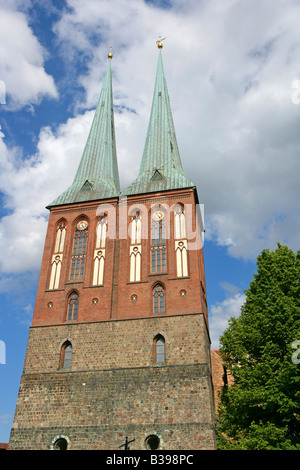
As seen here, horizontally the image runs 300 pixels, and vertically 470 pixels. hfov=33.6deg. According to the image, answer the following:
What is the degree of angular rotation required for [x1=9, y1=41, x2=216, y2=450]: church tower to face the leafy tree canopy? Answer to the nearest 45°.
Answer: approximately 45° to its left

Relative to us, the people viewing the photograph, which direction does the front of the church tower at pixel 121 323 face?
facing the viewer
